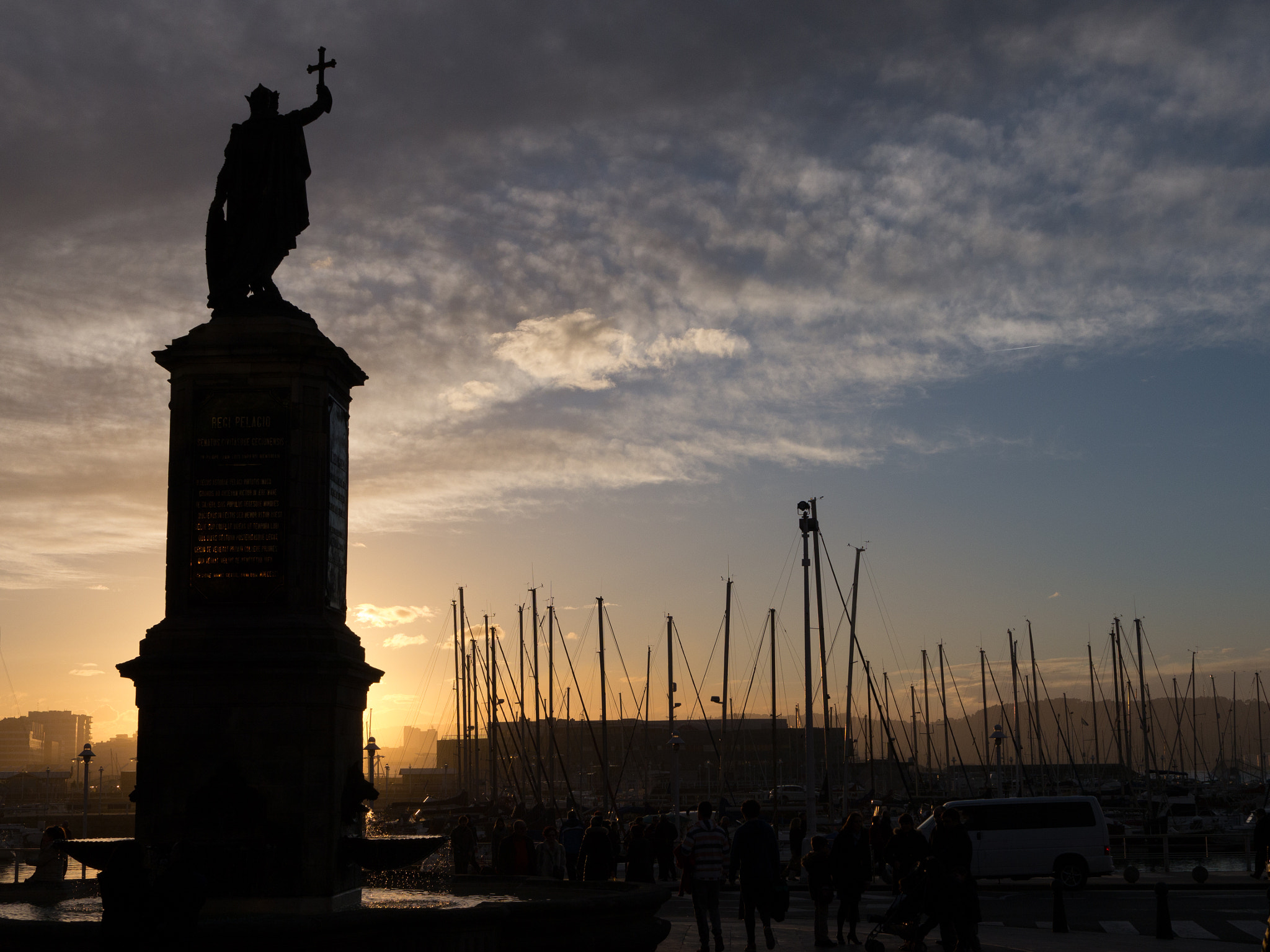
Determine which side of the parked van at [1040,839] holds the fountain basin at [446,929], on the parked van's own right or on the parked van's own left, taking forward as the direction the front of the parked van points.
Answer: on the parked van's own left

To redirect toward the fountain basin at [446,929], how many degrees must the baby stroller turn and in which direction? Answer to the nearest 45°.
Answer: approximately 45° to its left

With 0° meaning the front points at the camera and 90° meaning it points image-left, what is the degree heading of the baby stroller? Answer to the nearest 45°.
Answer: approximately 90°

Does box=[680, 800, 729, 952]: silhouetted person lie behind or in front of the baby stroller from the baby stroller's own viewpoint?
in front

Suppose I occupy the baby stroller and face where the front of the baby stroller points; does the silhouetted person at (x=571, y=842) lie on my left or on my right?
on my right

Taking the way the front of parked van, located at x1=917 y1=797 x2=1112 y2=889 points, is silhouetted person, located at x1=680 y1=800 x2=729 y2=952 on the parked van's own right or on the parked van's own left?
on the parked van's own left

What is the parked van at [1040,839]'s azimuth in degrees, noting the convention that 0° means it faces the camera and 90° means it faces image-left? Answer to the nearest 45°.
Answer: approximately 90°

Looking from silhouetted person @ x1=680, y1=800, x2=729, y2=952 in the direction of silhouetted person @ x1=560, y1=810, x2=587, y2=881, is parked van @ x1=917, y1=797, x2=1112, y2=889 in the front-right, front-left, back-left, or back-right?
front-right
